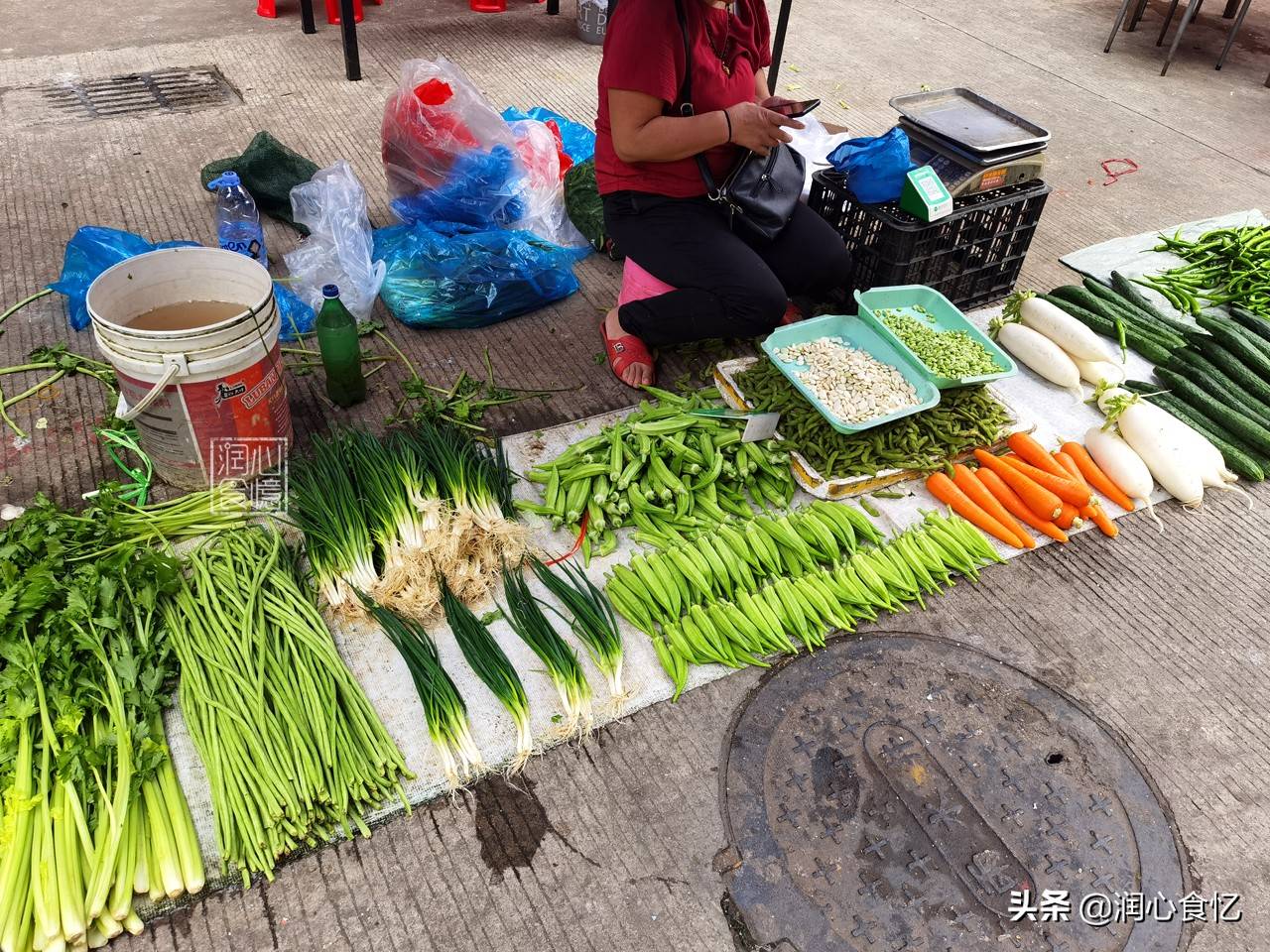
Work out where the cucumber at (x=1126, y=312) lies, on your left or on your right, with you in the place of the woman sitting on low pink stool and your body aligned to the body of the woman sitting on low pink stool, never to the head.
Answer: on your left

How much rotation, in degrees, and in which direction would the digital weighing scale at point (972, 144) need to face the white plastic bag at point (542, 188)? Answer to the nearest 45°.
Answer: approximately 45° to its right

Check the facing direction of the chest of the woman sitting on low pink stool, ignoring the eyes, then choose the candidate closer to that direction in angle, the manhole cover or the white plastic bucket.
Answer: the manhole cover

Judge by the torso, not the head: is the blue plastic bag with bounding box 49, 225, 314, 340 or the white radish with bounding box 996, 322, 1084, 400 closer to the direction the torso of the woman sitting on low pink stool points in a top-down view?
the white radish

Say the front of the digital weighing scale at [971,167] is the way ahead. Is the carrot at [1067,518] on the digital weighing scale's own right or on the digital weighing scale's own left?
on the digital weighing scale's own left

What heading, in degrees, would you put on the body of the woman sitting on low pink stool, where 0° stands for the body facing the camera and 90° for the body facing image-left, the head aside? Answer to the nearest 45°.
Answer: approximately 315°

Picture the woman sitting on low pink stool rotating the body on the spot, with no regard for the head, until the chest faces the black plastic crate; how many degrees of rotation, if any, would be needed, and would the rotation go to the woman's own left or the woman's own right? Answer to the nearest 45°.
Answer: approximately 90° to the woman's own left

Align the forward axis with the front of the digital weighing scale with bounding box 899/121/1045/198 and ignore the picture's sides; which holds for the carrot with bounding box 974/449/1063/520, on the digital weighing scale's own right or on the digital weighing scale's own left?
on the digital weighing scale's own left

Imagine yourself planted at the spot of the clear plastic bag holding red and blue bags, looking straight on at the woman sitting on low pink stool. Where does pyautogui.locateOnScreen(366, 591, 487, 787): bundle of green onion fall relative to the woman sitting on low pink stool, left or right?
right

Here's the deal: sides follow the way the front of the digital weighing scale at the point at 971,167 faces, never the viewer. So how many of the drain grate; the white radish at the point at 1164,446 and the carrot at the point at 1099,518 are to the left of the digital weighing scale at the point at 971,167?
2

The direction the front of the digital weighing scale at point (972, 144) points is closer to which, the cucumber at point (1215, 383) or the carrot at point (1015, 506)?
the carrot
